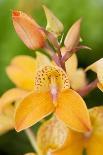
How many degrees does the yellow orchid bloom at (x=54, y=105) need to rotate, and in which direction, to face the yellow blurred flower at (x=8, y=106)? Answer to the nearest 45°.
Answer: approximately 135° to its right

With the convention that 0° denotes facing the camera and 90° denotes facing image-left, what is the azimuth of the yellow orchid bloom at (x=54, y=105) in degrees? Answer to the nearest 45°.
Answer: approximately 0°
